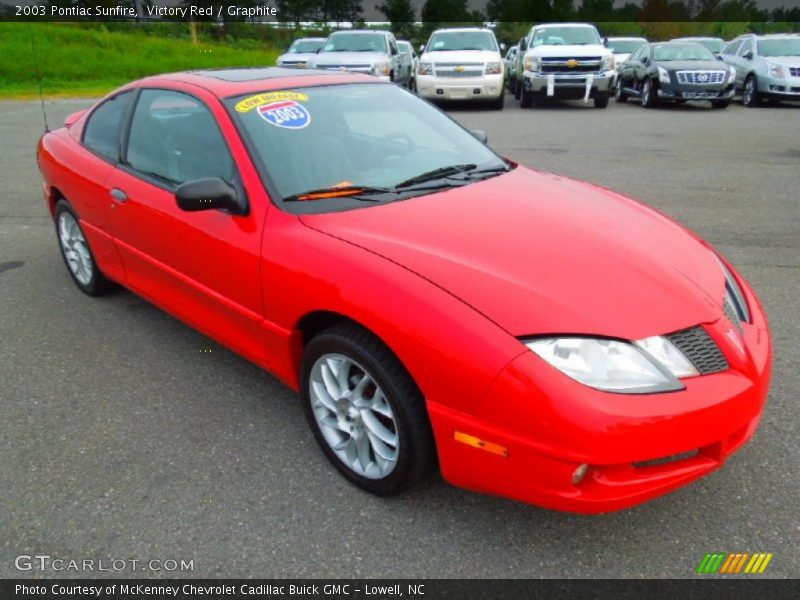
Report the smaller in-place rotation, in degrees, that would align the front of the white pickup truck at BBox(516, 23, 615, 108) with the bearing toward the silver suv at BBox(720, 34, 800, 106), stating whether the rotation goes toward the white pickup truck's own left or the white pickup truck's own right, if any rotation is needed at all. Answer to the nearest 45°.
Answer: approximately 90° to the white pickup truck's own left

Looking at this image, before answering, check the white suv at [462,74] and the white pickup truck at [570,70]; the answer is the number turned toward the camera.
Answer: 2

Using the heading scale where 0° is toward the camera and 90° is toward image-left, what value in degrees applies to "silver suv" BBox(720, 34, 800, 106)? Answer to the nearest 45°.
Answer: approximately 315°

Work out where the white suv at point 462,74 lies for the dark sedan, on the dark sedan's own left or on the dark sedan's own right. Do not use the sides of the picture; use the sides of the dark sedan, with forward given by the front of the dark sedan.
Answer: on the dark sedan's own right

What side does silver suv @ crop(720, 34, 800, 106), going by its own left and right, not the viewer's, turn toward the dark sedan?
right

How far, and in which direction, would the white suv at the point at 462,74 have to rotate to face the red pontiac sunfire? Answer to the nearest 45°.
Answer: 0° — it already faces it

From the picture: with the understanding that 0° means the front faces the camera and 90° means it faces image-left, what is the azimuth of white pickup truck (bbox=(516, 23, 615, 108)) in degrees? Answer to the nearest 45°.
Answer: approximately 0°

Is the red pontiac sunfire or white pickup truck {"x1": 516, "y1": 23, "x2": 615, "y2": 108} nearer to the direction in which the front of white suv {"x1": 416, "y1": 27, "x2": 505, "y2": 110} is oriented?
the red pontiac sunfire
